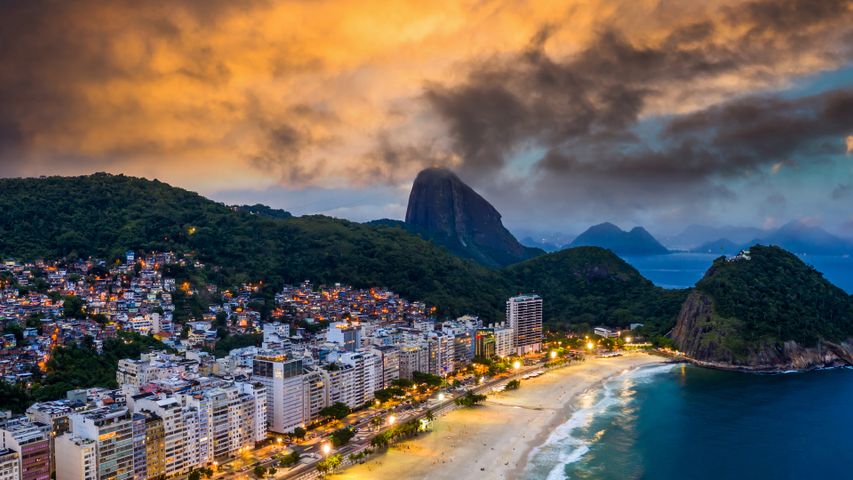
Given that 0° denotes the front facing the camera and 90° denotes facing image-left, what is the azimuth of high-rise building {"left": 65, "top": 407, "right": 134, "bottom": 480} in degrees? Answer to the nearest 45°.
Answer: approximately 315°

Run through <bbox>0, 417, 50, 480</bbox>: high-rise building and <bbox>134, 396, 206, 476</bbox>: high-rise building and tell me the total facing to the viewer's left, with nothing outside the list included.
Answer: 0

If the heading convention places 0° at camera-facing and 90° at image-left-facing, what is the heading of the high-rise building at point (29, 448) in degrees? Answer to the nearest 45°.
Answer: approximately 315°

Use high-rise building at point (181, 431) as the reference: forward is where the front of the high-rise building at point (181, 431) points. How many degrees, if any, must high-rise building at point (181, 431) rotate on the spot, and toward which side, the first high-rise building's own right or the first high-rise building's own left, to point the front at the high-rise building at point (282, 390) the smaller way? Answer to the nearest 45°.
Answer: approximately 90° to the first high-rise building's own left

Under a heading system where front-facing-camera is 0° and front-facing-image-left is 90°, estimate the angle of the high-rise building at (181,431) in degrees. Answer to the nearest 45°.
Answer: approximately 315°

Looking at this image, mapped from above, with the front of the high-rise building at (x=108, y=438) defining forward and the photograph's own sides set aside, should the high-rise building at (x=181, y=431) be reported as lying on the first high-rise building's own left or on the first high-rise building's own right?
on the first high-rise building's own left

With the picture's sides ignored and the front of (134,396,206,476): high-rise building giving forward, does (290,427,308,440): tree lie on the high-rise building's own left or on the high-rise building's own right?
on the high-rise building's own left
